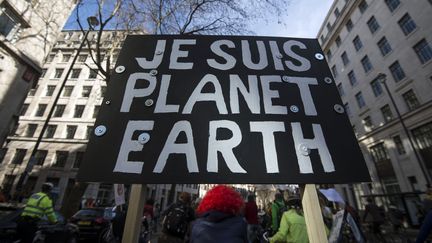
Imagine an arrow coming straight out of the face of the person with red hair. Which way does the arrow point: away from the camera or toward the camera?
away from the camera

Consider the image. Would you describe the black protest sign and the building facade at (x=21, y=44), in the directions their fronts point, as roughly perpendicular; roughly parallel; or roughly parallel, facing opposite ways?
roughly perpendicular

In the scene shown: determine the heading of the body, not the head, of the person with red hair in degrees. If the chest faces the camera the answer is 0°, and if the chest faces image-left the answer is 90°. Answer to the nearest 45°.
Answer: approximately 180°
